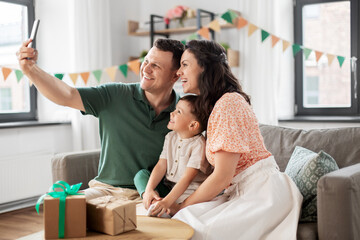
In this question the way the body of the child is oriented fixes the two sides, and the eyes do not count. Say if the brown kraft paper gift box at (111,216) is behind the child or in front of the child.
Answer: in front

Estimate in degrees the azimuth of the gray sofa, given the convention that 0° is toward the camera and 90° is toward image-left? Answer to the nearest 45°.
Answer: approximately 45°

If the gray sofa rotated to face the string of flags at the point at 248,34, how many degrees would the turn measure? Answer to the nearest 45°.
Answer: approximately 135° to its right

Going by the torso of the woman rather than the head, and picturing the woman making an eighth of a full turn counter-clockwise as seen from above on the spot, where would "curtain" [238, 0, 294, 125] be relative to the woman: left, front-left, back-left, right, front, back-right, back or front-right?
back-right

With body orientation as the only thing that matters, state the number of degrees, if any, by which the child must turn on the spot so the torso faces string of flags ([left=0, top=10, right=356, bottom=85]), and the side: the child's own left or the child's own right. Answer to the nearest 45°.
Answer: approximately 135° to the child's own right

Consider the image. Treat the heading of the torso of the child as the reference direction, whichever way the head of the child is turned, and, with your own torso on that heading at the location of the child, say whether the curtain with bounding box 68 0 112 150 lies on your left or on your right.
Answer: on your right

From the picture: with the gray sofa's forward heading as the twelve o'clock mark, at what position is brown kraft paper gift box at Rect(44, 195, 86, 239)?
The brown kraft paper gift box is roughly at 12 o'clock from the gray sofa.

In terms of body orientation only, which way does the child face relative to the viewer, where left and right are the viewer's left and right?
facing the viewer and to the left of the viewer

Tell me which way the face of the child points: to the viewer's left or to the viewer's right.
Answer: to the viewer's left

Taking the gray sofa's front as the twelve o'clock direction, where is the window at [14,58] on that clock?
The window is roughly at 3 o'clock from the gray sofa.

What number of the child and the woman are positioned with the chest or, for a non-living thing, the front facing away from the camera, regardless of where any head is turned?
0

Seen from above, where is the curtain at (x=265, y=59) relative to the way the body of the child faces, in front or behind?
behind

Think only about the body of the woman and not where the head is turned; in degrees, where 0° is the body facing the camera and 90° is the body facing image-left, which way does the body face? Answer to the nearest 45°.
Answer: approximately 90°

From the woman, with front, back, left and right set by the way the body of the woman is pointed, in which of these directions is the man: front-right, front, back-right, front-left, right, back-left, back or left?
front-right

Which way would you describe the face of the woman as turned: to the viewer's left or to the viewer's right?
to the viewer's left

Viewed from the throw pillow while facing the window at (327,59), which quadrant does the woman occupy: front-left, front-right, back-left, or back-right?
back-left

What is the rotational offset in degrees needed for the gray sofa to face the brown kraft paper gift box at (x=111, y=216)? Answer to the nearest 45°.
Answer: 0° — it already faces it
